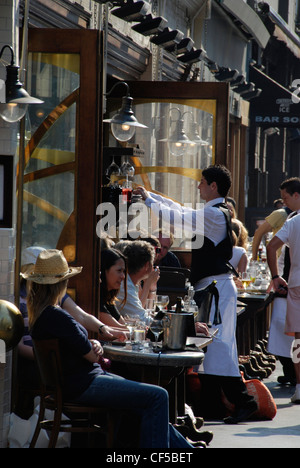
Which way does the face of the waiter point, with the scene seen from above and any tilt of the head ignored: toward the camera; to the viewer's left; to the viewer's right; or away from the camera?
to the viewer's left

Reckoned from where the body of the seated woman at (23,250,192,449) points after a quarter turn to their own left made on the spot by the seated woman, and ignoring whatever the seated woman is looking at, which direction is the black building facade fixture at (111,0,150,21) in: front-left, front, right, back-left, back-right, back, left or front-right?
front

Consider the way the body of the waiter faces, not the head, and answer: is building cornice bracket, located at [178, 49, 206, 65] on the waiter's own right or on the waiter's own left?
on the waiter's own right

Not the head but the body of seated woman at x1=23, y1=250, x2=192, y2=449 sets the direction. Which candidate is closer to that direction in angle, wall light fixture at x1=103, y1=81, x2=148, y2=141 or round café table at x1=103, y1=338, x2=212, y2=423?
the round café table

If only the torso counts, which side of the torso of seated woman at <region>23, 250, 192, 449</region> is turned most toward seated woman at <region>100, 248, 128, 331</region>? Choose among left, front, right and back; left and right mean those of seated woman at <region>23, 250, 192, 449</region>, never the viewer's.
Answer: left

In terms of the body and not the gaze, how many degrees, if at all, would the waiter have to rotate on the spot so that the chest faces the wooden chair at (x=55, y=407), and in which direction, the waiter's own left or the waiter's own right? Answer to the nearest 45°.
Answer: approximately 45° to the waiter's own left

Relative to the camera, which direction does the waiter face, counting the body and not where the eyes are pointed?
to the viewer's left

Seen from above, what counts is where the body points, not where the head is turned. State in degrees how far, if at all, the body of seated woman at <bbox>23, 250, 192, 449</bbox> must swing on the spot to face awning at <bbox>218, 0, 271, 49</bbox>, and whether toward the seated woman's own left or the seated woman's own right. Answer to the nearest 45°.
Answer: approximately 90° to the seated woman's own left

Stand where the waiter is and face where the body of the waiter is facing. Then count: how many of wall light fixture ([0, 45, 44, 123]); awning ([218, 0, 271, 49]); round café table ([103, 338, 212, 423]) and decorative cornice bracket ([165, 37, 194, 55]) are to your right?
2

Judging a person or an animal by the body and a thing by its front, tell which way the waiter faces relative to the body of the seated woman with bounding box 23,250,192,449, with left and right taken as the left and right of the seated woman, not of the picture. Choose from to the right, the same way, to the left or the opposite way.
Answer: the opposite way

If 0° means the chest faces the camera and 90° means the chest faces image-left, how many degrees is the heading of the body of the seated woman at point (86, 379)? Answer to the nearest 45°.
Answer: approximately 270°

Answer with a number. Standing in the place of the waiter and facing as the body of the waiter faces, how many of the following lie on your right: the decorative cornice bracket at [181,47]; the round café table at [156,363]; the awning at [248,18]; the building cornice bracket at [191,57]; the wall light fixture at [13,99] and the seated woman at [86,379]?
3

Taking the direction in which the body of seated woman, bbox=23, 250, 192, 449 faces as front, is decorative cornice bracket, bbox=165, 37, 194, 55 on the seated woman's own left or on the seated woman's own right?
on the seated woman's own left

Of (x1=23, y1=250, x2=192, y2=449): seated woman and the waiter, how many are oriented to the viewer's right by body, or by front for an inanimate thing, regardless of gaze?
1
